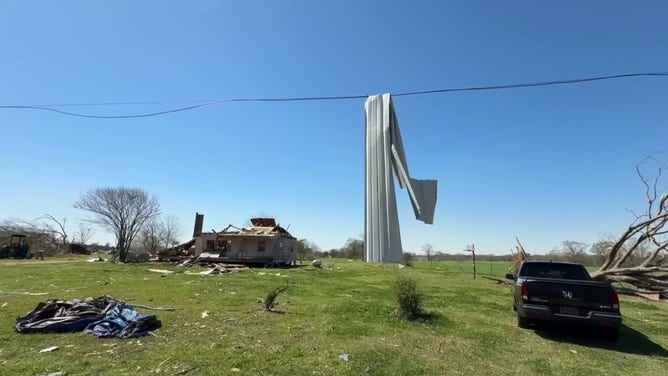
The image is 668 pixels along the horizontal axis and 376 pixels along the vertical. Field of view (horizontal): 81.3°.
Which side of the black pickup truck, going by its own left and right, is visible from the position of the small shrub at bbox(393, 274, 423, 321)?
left

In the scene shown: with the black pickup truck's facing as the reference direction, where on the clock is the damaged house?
The damaged house is roughly at 10 o'clock from the black pickup truck.

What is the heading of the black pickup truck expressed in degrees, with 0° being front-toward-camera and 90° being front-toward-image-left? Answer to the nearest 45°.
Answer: approximately 180°

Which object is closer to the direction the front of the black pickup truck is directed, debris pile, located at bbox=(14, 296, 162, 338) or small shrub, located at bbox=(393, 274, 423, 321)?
the small shrub

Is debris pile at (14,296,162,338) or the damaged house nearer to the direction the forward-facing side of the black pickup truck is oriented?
the damaged house

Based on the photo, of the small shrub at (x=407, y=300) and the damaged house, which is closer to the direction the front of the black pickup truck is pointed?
the damaged house

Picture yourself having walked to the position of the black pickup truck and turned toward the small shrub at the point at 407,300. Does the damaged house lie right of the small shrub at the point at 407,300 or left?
right

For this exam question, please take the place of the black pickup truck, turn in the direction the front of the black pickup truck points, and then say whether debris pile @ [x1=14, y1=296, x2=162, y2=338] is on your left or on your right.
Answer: on your left
